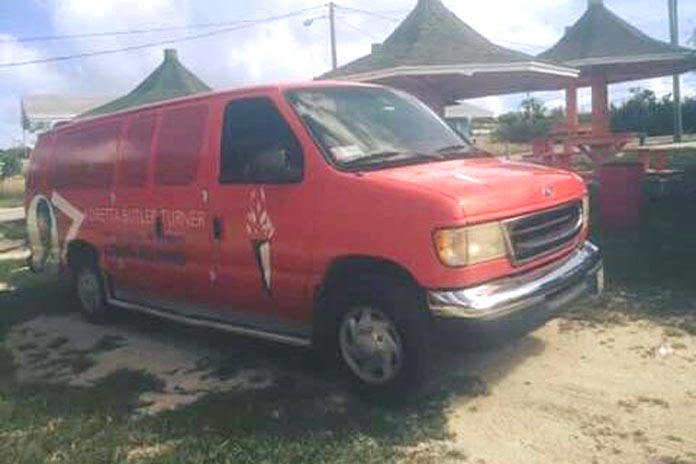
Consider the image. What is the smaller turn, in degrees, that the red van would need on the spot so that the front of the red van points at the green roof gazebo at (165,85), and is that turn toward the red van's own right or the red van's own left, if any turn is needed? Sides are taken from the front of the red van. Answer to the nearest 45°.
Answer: approximately 135° to the red van's own left

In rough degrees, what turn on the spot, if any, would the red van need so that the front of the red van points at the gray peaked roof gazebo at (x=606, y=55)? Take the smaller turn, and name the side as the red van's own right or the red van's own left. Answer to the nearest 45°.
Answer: approximately 90° to the red van's own left

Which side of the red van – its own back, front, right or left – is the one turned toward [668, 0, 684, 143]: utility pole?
left

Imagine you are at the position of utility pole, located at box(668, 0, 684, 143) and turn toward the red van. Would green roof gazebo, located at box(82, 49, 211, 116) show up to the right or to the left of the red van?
right

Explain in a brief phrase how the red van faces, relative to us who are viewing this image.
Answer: facing the viewer and to the right of the viewer

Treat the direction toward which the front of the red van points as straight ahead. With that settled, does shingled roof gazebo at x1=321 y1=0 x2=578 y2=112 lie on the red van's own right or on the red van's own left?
on the red van's own left
